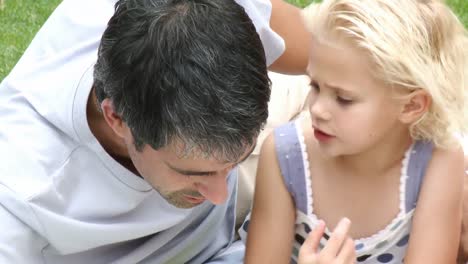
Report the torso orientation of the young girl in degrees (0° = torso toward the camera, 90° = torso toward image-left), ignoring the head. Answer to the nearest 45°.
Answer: approximately 0°
